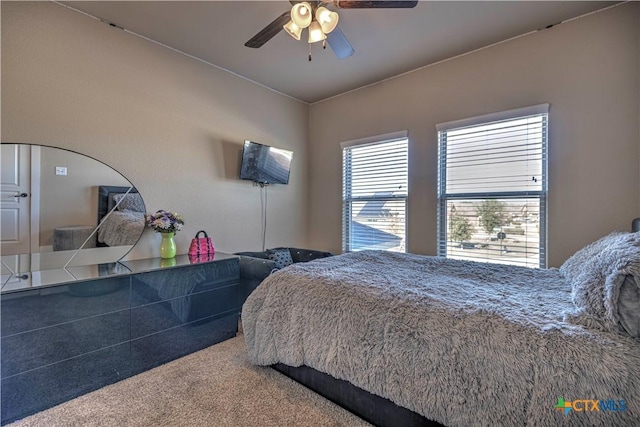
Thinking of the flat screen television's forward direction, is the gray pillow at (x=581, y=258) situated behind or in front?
in front

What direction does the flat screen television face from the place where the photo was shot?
facing the viewer and to the right of the viewer

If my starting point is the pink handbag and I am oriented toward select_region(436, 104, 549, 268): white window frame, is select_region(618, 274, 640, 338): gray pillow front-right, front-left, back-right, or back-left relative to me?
front-right

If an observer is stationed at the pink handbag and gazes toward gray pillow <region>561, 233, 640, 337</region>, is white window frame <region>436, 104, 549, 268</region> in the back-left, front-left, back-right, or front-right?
front-left

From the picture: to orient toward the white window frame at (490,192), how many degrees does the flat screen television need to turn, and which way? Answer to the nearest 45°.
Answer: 0° — it already faces it

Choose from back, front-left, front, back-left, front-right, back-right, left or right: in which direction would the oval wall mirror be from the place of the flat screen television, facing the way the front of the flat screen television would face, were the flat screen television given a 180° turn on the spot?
left

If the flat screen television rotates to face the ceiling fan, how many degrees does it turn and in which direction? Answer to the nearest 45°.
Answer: approximately 45° to its right

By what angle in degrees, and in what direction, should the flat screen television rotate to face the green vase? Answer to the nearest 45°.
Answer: approximately 90° to its right

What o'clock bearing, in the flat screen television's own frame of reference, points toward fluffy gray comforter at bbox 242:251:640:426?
The fluffy gray comforter is roughly at 1 o'clock from the flat screen television.
